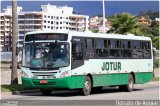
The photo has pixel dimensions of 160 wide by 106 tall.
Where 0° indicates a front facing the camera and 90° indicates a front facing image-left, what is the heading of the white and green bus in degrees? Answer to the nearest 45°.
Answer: approximately 45°
